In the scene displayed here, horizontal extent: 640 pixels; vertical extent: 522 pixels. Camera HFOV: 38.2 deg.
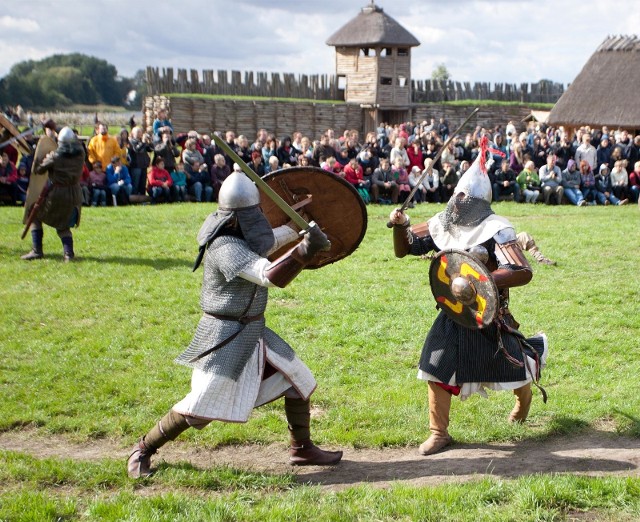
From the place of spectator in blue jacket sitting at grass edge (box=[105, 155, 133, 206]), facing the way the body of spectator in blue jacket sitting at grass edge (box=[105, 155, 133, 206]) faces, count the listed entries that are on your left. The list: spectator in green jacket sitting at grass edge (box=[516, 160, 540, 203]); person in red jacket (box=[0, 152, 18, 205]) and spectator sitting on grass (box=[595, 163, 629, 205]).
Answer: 2

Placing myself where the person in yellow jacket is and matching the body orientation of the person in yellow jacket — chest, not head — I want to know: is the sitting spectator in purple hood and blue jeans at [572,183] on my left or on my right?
on my left

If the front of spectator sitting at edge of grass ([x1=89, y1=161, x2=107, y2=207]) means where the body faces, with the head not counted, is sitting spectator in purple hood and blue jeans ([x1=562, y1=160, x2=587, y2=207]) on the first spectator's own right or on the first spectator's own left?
on the first spectator's own left

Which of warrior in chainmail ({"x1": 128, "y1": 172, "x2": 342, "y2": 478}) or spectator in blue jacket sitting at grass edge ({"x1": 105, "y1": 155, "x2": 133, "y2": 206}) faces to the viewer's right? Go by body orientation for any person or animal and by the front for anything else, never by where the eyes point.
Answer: the warrior in chainmail

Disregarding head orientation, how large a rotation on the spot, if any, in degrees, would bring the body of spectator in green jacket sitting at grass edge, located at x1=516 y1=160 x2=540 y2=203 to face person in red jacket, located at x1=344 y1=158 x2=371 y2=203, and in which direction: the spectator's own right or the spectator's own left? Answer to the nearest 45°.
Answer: approximately 45° to the spectator's own right

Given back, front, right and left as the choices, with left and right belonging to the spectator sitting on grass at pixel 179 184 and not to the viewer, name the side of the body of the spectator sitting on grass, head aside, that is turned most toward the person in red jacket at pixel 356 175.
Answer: left

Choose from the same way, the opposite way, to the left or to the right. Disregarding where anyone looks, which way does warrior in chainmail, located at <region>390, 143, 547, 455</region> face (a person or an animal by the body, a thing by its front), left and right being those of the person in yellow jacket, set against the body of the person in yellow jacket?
to the right

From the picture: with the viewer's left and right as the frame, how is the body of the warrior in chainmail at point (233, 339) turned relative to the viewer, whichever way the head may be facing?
facing to the right of the viewer
